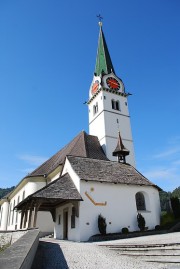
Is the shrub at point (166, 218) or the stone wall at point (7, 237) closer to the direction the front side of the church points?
the stone wall

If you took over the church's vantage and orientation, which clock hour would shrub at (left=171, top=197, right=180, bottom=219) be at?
The shrub is roughly at 7 o'clock from the church.

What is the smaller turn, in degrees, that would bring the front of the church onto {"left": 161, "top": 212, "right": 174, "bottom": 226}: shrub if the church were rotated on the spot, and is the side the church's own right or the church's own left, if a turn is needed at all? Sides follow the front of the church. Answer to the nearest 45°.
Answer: approximately 135° to the church's own left

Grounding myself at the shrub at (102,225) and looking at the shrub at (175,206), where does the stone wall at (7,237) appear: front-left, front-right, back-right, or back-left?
back-left

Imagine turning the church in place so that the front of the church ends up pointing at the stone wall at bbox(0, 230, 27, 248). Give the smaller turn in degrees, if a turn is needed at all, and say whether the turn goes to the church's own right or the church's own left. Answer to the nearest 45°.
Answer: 0° — it already faces it

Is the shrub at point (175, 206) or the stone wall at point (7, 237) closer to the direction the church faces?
the stone wall

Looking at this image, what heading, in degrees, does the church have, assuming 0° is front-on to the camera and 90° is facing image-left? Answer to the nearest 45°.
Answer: approximately 45°
